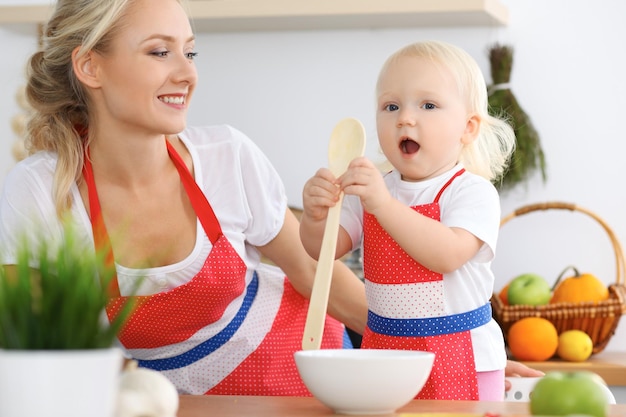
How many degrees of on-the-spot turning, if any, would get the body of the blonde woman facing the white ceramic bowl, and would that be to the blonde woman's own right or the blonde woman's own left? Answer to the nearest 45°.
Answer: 0° — they already face it

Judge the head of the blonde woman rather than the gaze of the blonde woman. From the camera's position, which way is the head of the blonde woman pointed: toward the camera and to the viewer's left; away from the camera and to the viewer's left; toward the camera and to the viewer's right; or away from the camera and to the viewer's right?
toward the camera and to the viewer's right

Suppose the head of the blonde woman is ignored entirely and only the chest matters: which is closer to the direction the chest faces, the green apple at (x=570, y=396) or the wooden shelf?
the green apple

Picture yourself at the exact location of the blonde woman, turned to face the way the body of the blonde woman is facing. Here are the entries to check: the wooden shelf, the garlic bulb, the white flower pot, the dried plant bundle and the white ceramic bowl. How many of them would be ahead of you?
3

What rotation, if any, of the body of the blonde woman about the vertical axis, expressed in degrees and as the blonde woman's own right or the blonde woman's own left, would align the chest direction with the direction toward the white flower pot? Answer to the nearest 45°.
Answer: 0° — they already face it

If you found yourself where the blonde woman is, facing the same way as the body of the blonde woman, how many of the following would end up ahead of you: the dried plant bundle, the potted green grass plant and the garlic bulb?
2

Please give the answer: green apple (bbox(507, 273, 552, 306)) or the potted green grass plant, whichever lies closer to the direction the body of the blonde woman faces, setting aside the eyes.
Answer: the potted green grass plant

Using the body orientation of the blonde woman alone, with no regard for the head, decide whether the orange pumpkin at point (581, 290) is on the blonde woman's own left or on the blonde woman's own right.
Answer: on the blonde woman's own left

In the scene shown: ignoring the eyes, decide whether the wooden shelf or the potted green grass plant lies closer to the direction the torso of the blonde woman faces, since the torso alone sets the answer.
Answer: the potted green grass plant

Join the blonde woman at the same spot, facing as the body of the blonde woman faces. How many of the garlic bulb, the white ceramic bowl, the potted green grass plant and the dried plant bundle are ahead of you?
3

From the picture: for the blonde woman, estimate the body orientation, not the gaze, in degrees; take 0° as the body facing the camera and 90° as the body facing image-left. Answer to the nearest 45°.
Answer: approximately 0°

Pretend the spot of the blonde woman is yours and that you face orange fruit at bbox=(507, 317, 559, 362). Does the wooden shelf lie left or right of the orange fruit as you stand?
left

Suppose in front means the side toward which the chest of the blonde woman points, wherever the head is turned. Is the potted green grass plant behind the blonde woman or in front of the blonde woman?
in front

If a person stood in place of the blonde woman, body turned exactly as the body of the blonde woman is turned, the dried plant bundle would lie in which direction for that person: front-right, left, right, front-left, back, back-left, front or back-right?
back-left

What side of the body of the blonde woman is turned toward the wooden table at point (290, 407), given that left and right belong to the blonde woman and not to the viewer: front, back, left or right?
front
